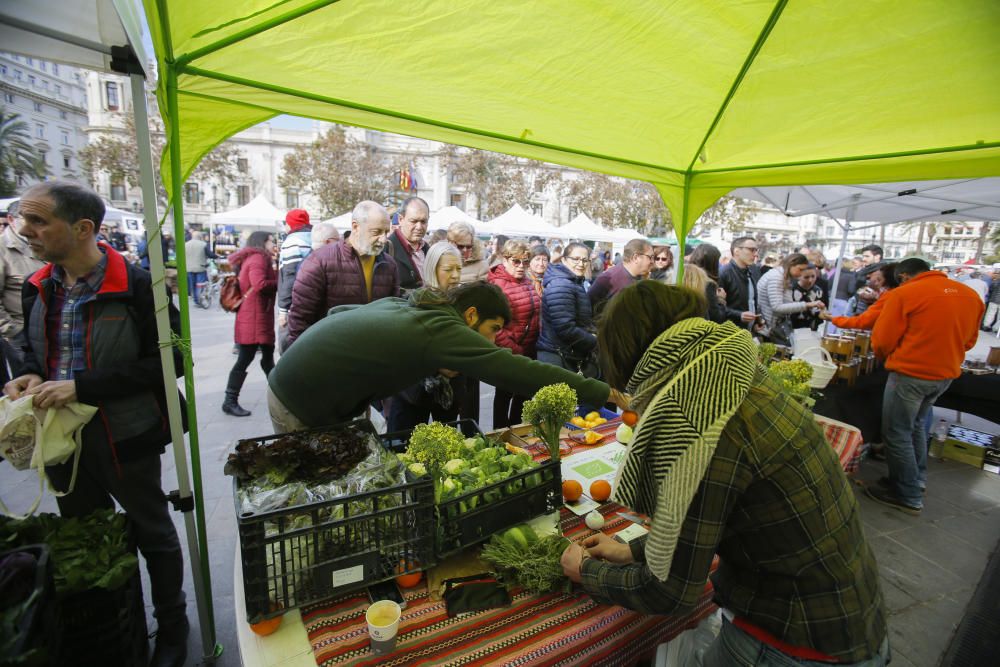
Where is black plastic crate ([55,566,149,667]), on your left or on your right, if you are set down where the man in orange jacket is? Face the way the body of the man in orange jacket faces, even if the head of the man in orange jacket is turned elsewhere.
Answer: on your left

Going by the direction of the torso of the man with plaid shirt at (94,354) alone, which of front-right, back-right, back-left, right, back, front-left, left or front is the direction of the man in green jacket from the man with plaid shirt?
left

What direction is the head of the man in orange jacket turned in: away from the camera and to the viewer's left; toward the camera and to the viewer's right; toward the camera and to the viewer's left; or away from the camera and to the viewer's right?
away from the camera and to the viewer's left

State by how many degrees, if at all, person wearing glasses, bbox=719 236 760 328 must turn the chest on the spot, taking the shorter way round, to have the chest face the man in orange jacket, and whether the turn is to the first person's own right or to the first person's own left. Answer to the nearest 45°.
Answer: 0° — they already face them

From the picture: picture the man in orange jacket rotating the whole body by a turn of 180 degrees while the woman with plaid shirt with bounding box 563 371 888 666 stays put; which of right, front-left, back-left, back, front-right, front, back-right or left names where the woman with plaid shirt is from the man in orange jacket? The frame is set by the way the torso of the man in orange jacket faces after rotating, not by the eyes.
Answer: front-right

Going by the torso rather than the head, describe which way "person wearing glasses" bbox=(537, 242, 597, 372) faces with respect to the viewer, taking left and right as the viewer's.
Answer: facing the viewer and to the right of the viewer

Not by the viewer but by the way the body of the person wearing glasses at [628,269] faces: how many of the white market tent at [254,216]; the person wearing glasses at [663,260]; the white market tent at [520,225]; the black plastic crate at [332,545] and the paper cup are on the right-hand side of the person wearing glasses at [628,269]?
2

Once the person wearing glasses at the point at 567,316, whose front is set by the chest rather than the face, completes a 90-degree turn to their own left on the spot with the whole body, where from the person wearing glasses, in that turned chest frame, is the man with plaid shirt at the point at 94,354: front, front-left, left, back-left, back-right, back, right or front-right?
back

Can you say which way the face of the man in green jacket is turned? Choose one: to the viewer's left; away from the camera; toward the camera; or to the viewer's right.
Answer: to the viewer's right
